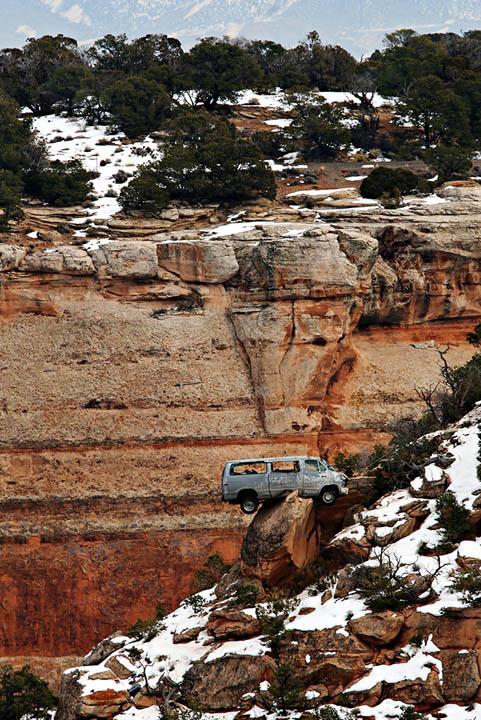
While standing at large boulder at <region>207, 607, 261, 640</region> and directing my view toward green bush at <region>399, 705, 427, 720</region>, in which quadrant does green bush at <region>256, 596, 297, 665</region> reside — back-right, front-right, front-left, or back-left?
front-left

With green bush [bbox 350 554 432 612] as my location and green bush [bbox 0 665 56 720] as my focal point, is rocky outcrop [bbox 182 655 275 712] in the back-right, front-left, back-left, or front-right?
front-left

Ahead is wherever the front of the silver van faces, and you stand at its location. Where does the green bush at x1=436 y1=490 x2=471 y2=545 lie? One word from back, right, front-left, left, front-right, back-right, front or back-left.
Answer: front-right

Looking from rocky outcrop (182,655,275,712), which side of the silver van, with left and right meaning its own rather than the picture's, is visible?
right

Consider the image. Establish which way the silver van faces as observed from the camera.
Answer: facing to the right of the viewer

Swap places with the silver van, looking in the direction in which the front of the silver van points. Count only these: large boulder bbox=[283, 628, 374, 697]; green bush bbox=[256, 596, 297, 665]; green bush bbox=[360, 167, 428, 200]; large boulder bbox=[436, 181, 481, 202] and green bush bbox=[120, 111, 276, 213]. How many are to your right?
2

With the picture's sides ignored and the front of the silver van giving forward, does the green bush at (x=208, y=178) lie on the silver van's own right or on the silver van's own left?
on the silver van's own left

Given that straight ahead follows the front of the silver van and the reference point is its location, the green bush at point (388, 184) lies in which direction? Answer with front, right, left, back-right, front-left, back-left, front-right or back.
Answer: left

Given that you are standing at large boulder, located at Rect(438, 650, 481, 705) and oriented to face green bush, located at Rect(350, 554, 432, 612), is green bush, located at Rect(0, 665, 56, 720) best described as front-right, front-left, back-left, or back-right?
front-left

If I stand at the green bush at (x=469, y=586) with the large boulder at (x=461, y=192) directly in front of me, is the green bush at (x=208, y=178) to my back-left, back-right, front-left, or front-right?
front-left

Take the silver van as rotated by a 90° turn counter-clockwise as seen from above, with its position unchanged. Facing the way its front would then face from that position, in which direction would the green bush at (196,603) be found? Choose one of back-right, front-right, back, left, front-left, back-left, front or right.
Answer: back-left

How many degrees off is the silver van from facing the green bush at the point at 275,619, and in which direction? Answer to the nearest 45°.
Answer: approximately 90° to its right

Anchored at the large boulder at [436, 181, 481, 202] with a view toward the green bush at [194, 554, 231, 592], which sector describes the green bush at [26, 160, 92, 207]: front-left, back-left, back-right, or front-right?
front-right
